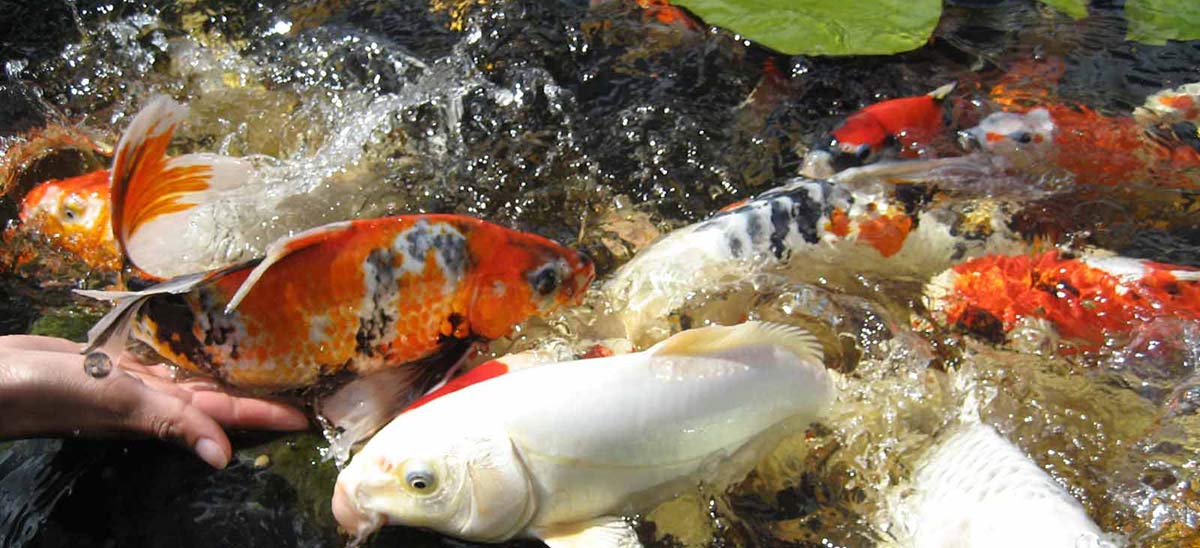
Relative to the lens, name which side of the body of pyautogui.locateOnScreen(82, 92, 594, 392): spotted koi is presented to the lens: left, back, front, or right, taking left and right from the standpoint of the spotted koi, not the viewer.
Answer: right

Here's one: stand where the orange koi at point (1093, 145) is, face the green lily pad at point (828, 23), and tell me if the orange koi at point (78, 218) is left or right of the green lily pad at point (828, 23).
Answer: left

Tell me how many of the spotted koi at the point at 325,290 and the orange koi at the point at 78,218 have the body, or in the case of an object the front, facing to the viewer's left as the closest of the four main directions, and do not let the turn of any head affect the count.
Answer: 1

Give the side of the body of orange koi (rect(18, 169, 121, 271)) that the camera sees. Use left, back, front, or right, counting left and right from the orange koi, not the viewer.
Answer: left

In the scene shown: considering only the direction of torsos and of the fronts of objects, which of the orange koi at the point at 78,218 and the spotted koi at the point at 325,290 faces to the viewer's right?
the spotted koi

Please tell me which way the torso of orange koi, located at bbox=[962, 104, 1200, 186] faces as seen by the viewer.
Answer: to the viewer's left

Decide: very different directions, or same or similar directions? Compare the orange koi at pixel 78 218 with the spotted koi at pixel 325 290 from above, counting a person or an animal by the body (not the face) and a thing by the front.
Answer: very different directions

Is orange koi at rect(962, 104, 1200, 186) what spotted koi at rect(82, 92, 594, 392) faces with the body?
yes

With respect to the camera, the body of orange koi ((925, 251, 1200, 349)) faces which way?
to the viewer's left

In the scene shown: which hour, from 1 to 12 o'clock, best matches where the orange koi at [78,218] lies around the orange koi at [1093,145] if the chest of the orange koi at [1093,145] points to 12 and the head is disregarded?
the orange koi at [78,218] is roughly at 11 o'clock from the orange koi at [1093,145].

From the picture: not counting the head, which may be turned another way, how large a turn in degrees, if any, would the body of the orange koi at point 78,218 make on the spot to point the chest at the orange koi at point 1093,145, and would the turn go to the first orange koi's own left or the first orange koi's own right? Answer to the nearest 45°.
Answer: approximately 135° to the first orange koi's own left

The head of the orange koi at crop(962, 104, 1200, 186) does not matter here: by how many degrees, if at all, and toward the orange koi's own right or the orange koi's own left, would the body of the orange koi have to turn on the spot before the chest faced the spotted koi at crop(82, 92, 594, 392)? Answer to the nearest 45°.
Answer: approximately 45° to the orange koi's own left
